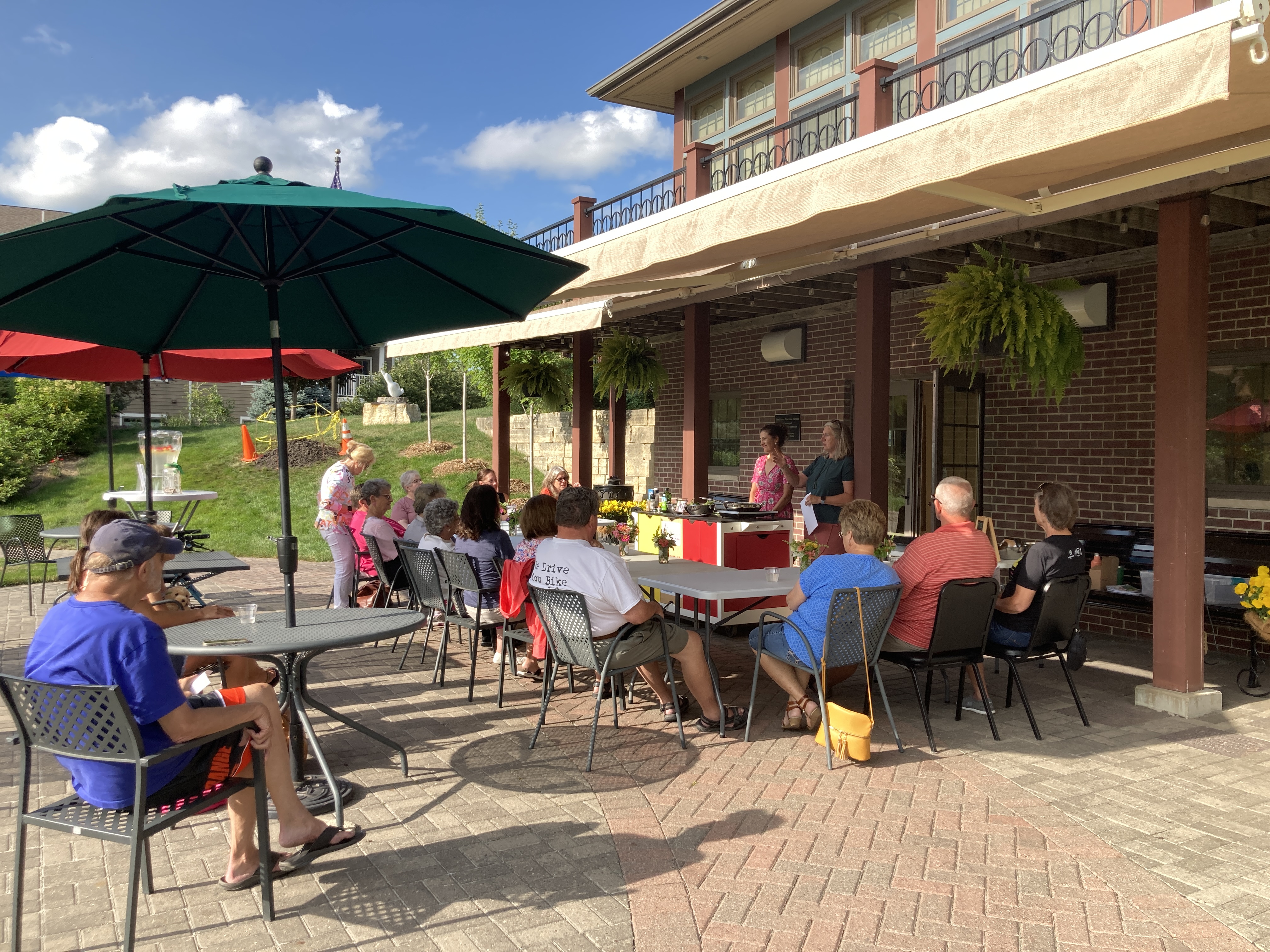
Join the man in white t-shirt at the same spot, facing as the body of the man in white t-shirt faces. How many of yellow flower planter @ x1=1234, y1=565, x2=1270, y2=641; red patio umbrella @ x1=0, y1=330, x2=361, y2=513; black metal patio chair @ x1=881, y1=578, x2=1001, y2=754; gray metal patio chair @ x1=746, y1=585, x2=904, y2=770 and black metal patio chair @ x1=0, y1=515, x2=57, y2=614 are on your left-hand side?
2

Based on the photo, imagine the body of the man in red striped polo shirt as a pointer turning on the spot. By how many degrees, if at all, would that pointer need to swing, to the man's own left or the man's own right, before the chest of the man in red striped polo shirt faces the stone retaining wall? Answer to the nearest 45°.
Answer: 0° — they already face it

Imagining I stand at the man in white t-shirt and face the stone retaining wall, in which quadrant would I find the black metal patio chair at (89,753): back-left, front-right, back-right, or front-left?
back-left

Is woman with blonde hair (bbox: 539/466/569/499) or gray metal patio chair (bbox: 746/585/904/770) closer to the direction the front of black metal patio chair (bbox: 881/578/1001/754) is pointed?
the woman with blonde hair

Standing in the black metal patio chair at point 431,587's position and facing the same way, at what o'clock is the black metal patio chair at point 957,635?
the black metal patio chair at point 957,635 is roughly at 3 o'clock from the black metal patio chair at point 431,587.

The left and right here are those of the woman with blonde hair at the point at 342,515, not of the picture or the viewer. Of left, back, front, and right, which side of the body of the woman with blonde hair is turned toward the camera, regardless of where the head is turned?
right

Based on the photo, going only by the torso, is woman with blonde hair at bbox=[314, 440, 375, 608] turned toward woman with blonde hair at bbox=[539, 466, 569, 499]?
yes

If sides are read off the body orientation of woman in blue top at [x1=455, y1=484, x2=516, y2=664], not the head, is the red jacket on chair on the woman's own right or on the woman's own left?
on the woman's own right

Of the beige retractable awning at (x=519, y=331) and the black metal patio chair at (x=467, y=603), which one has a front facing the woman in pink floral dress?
the black metal patio chair

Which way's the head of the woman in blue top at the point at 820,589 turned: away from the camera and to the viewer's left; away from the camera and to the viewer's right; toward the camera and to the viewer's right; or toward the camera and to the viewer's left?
away from the camera and to the viewer's left

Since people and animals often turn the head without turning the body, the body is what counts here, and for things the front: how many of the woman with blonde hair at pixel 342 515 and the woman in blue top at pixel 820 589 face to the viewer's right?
1

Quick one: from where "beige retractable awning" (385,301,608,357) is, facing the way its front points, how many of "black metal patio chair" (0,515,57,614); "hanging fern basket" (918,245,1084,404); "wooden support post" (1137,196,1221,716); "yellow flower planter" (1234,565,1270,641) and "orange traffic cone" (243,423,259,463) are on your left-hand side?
3

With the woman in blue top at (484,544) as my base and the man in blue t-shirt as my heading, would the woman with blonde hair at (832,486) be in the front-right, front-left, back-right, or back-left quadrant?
back-left

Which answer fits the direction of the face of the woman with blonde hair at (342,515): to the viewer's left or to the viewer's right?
to the viewer's right
